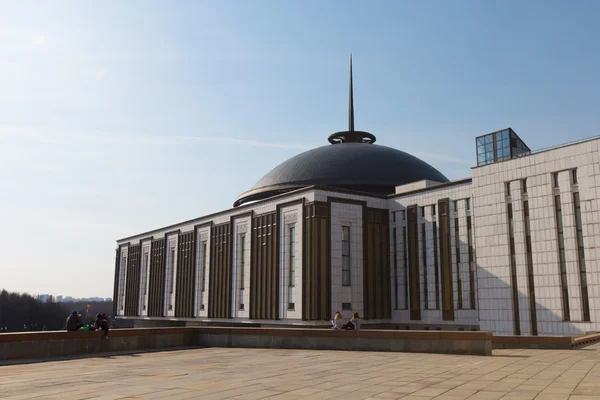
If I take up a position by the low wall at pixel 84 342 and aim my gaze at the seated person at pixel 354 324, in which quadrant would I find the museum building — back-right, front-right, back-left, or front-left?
front-left
